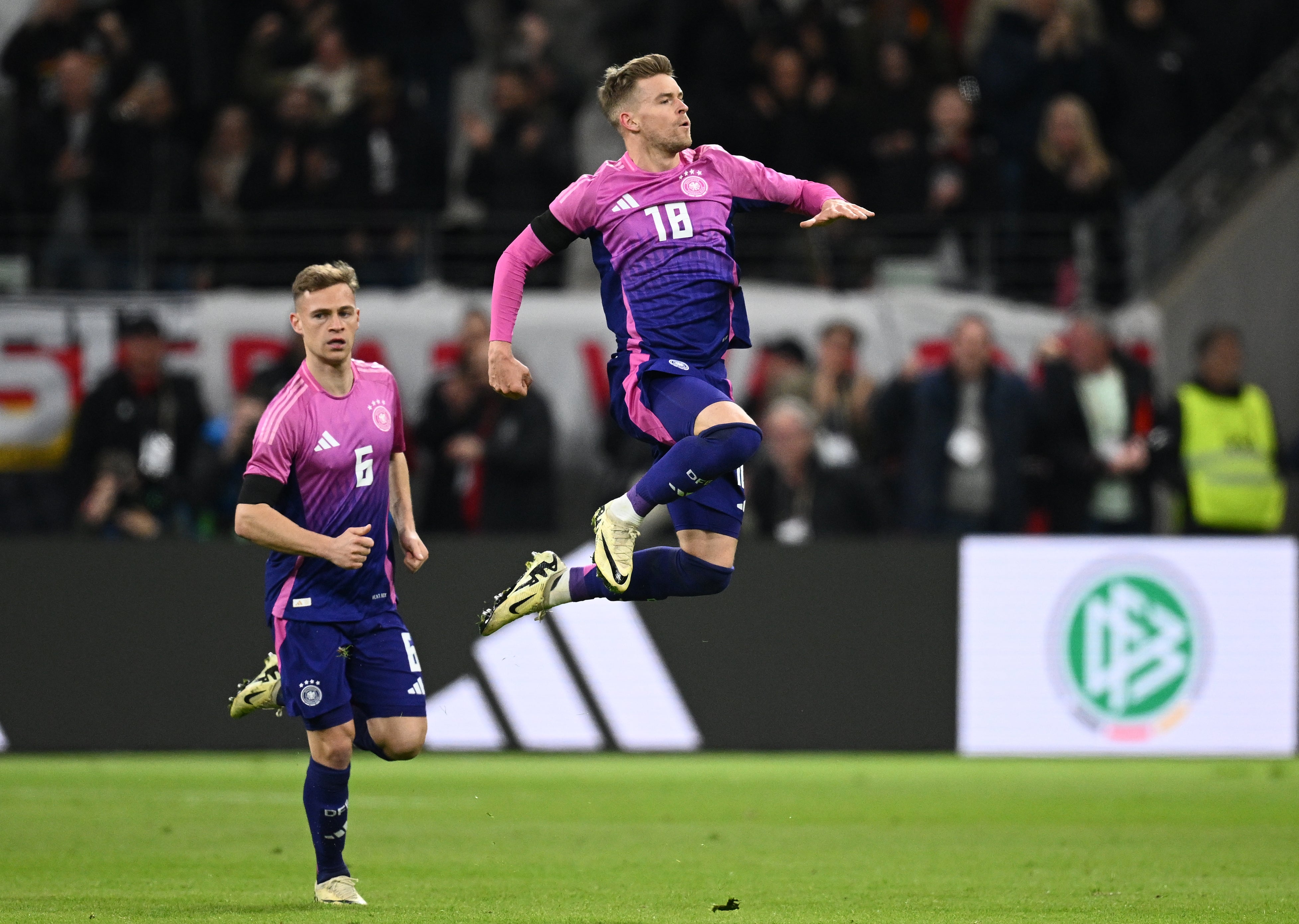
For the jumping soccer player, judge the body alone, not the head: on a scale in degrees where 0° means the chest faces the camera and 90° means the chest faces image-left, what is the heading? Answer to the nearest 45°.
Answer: approximately 315°

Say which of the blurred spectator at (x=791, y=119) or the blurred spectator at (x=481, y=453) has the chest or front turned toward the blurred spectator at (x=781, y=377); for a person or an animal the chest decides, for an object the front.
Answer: the blurred spectator at (x=791, y=119)

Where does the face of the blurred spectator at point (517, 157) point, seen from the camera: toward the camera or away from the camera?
toward the camera

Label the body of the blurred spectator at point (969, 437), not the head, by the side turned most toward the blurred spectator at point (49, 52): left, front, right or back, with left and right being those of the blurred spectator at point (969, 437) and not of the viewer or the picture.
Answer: right

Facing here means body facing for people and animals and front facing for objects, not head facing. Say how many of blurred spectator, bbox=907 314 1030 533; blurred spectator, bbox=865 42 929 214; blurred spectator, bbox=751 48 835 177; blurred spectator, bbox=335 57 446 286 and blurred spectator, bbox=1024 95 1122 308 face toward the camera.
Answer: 5

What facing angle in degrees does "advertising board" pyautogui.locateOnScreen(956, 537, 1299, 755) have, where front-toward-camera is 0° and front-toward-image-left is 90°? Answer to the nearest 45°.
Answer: approximately 0°

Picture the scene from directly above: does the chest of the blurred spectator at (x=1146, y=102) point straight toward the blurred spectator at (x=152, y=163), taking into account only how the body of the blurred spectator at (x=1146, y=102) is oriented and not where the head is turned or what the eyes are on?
no

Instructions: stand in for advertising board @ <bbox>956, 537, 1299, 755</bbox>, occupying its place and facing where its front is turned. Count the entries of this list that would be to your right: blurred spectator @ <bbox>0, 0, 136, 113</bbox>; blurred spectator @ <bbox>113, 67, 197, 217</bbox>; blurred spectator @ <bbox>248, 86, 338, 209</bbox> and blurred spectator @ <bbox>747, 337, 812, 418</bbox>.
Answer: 4

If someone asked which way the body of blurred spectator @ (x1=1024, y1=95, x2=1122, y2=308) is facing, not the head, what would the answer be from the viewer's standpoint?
toward the camera

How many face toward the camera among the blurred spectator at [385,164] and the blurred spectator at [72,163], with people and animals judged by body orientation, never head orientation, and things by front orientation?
2

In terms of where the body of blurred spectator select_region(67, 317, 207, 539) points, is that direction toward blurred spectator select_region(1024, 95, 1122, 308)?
no

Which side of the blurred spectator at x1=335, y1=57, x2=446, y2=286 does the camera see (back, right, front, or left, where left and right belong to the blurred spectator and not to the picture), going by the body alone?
front

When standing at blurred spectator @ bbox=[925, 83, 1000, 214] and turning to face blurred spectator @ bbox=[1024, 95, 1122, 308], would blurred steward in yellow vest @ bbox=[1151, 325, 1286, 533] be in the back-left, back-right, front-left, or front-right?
front-right

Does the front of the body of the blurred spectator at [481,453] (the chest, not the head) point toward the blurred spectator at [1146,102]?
no

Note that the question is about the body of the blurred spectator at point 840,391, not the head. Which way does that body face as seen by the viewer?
toward the camera

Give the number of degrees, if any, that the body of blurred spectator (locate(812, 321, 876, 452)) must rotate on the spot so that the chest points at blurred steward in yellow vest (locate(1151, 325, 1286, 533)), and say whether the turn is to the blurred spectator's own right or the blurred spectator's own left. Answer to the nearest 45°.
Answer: approximately 90° to the blurred spectator's own left

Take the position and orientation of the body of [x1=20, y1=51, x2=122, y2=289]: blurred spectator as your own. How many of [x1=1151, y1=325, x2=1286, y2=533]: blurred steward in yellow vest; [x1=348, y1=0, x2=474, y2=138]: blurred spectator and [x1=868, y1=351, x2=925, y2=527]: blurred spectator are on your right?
0

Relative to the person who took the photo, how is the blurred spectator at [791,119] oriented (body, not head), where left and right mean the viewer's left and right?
facing the viewer

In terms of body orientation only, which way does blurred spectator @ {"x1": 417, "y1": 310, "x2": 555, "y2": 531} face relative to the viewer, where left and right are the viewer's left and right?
facing the viewer and to the left of the viewer
